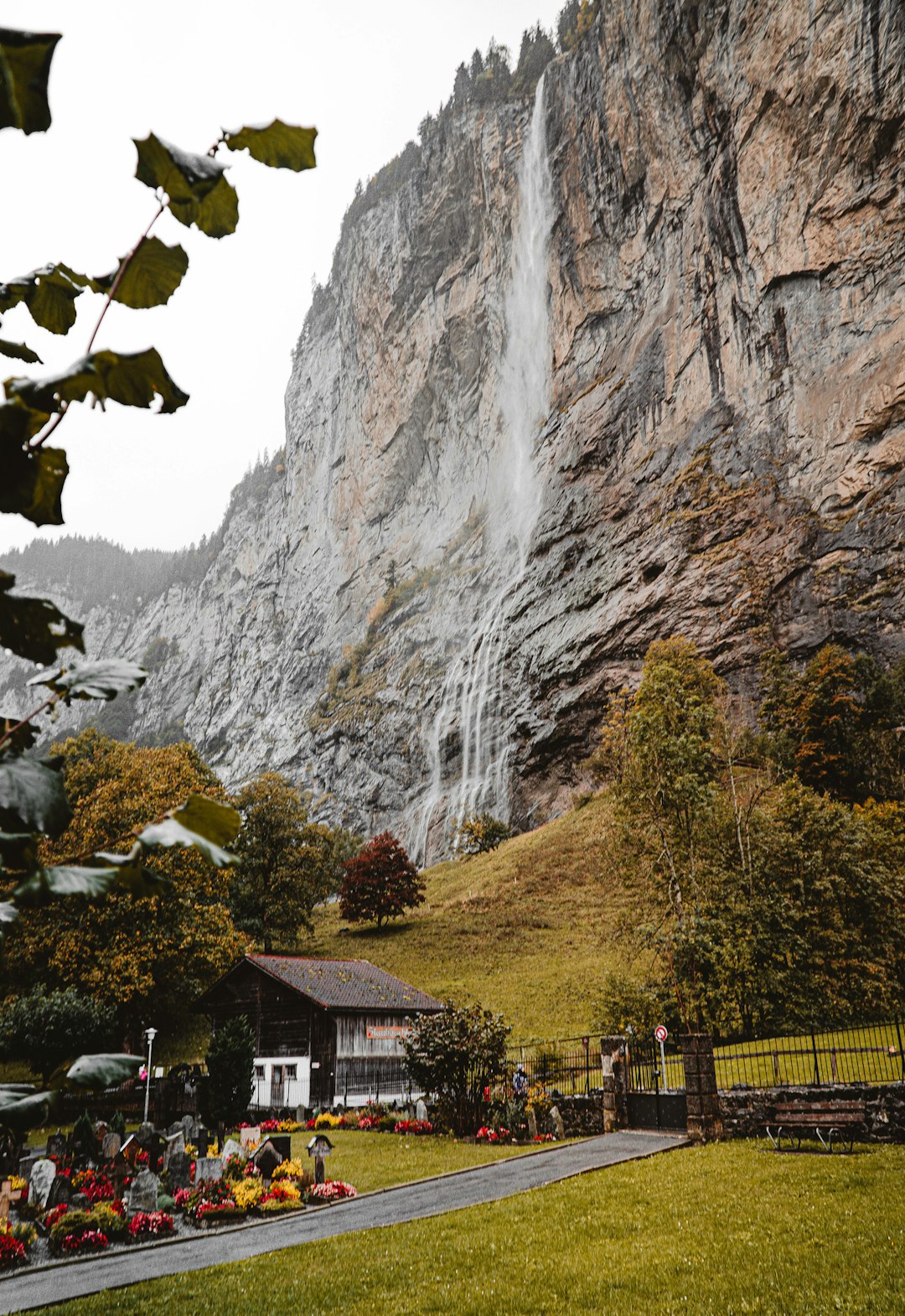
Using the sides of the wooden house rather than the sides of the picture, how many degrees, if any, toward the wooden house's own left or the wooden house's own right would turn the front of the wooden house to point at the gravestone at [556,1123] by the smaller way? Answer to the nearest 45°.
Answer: approximately 90° to the wooden house's own left

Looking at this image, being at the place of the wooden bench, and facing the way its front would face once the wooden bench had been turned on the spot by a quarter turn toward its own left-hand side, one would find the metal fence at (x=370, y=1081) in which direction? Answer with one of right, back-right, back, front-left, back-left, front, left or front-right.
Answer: back-left

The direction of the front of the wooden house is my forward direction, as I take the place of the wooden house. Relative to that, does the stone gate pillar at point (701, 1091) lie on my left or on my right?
on my left

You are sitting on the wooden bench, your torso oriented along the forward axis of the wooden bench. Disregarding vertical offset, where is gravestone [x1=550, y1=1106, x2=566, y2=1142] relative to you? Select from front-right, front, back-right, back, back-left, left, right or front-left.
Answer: back-right

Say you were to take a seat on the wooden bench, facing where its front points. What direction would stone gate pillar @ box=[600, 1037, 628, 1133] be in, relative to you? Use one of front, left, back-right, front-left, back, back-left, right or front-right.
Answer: back-right

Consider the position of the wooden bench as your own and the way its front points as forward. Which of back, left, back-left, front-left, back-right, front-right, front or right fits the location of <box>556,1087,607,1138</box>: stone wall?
back-right

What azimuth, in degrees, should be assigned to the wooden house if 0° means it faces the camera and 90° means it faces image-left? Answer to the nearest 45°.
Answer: approximately 45°

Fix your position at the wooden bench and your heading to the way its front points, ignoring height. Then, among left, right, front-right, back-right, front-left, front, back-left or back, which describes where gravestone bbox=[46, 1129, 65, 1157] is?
right

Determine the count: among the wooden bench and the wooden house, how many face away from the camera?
0

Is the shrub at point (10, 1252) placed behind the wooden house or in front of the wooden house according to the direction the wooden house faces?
in front

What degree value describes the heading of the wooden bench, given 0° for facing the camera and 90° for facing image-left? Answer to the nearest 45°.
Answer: approximately 0°

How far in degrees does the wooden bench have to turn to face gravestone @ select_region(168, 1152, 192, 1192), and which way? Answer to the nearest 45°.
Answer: approximately 90° to its right

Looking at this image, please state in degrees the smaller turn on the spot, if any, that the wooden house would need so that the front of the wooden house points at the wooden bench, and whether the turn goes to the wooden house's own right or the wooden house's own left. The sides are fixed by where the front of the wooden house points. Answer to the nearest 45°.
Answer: approximately 90° to the wooden house's own left

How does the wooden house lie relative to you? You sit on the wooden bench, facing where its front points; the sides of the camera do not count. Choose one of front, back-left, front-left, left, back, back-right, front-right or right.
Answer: back-right

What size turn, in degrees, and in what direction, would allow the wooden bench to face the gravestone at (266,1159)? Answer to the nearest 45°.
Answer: approximately 90° to its right
